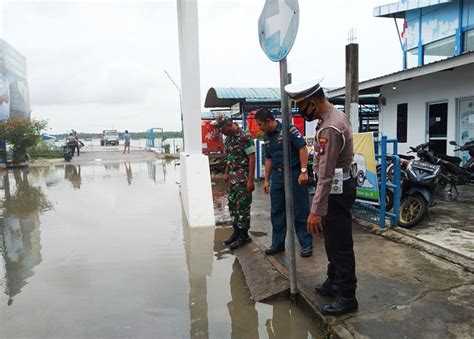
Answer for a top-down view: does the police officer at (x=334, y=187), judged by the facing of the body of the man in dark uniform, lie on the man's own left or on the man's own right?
on the man's own left

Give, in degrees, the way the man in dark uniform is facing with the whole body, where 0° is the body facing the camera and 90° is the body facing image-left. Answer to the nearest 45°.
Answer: approximately 45°

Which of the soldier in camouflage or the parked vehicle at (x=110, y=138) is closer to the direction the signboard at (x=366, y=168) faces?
the soldier in camouflage

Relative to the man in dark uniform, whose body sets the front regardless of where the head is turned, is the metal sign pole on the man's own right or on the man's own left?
on the man's own left

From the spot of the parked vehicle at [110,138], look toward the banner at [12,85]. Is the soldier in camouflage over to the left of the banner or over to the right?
left

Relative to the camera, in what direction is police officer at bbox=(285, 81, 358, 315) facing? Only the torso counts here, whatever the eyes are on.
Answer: to the viewer's left

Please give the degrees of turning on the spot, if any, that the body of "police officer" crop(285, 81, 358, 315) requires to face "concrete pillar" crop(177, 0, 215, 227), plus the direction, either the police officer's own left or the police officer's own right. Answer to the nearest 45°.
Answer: approximately 45° to the police officer's own right

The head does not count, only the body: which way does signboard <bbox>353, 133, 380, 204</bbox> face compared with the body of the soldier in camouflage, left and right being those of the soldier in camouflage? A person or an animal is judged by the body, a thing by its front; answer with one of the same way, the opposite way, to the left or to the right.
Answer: the same way

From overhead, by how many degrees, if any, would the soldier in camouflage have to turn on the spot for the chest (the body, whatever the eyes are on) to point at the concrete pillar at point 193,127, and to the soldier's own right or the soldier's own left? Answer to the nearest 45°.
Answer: approximately 90° to the soldier's own right

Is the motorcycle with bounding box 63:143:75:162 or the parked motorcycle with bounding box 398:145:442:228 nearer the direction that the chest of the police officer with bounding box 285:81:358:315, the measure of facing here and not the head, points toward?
the motorcycle

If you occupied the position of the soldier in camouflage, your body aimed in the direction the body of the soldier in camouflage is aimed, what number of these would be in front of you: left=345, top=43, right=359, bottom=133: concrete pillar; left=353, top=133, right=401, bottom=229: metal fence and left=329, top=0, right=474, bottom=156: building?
0

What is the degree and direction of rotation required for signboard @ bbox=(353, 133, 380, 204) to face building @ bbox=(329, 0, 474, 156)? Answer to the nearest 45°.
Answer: approximately 135° to its right

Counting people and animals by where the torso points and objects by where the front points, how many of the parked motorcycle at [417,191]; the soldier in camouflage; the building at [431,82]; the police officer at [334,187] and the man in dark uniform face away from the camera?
0

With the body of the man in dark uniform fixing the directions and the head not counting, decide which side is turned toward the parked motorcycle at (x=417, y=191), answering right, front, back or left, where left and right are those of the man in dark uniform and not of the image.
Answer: back

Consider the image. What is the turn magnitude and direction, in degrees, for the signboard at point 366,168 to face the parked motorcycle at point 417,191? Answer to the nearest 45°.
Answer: approximately 135° to its left

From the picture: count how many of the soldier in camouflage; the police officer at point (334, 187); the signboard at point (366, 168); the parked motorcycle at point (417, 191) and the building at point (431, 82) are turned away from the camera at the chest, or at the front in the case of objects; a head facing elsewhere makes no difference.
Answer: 0

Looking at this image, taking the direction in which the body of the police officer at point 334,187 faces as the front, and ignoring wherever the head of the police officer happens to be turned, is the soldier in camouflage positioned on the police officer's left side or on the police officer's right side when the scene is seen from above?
on the police officer's right side

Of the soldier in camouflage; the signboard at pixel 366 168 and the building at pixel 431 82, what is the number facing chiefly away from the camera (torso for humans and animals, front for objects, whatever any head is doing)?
0
